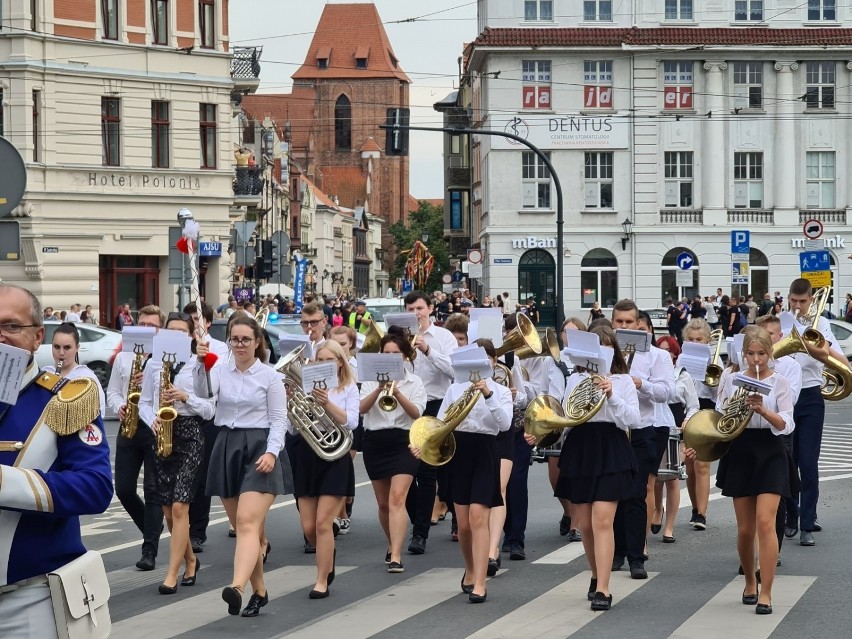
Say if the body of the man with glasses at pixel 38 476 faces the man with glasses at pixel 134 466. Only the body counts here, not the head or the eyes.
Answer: no

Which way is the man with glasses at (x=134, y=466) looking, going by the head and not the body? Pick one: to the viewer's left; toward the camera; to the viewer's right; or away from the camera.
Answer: toward the camera
